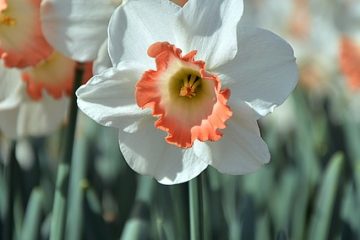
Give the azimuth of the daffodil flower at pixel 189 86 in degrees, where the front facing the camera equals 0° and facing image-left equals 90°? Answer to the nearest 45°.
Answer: approximately 0°

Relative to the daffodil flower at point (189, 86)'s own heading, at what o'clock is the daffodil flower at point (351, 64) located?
the daffodil flower at point (351, 64) is roughly at 7 o'clock from the daffodil flower at point (189, 86).
